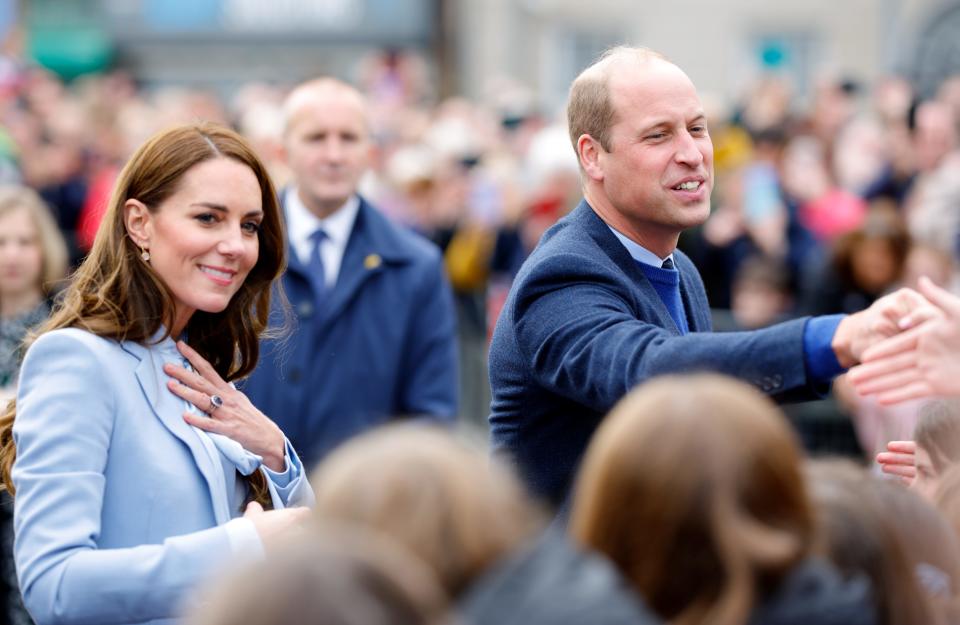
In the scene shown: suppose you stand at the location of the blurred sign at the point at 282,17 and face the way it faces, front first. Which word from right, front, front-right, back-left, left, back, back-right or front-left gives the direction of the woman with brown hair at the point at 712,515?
front

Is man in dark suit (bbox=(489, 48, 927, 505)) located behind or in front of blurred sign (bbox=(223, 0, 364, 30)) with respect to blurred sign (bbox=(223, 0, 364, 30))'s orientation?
in front

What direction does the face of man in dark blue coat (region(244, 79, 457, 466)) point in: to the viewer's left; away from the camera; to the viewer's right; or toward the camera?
toward the camera

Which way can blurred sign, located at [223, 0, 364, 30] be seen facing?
toward the camera

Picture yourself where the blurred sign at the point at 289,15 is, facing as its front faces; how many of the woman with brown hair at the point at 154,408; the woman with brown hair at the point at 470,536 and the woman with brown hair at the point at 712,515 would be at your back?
0

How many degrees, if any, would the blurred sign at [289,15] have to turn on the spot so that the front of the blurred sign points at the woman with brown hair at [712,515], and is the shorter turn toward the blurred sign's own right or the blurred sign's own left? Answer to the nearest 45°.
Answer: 0° — it already faces them

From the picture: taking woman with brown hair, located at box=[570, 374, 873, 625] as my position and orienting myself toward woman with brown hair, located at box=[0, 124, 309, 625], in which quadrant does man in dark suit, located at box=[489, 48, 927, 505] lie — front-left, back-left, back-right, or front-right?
front-right

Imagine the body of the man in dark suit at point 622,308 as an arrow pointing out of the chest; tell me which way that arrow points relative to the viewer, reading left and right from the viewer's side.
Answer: facing the viewer and to the right of the viewer

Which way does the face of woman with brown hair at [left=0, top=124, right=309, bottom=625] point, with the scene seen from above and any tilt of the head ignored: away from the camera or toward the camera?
toward the camera

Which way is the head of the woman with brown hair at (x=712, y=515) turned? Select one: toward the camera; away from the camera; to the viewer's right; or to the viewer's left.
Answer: away from the camera

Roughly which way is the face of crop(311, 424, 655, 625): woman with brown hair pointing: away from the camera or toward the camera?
away from the camera

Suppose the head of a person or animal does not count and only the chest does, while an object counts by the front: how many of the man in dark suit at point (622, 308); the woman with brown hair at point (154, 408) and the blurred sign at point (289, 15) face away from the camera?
0

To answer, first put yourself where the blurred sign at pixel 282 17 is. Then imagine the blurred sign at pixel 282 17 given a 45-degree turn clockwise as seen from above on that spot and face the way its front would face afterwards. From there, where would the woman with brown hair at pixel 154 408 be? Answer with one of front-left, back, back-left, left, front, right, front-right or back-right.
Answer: front-left

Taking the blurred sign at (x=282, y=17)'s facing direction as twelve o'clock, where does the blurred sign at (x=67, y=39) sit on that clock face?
the blurred sign at (x=67, y=39) is roughly at 3 o'clock from the blurred sign at (x=282, y=17).

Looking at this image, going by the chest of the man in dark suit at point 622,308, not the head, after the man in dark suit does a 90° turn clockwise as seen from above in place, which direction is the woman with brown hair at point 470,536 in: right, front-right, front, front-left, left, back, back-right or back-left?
front-left
